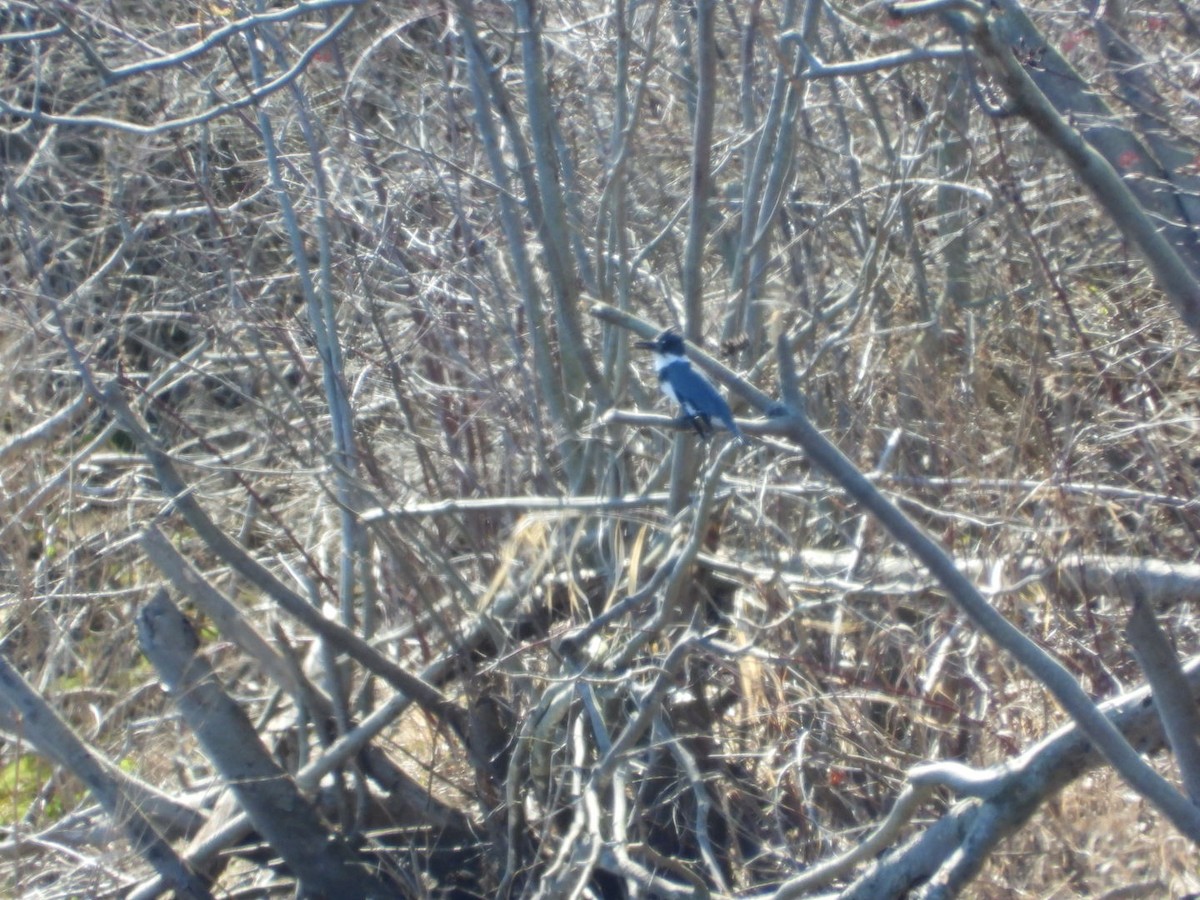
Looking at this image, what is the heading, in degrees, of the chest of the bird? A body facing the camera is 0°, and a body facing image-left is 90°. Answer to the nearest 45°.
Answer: approximately 90°
